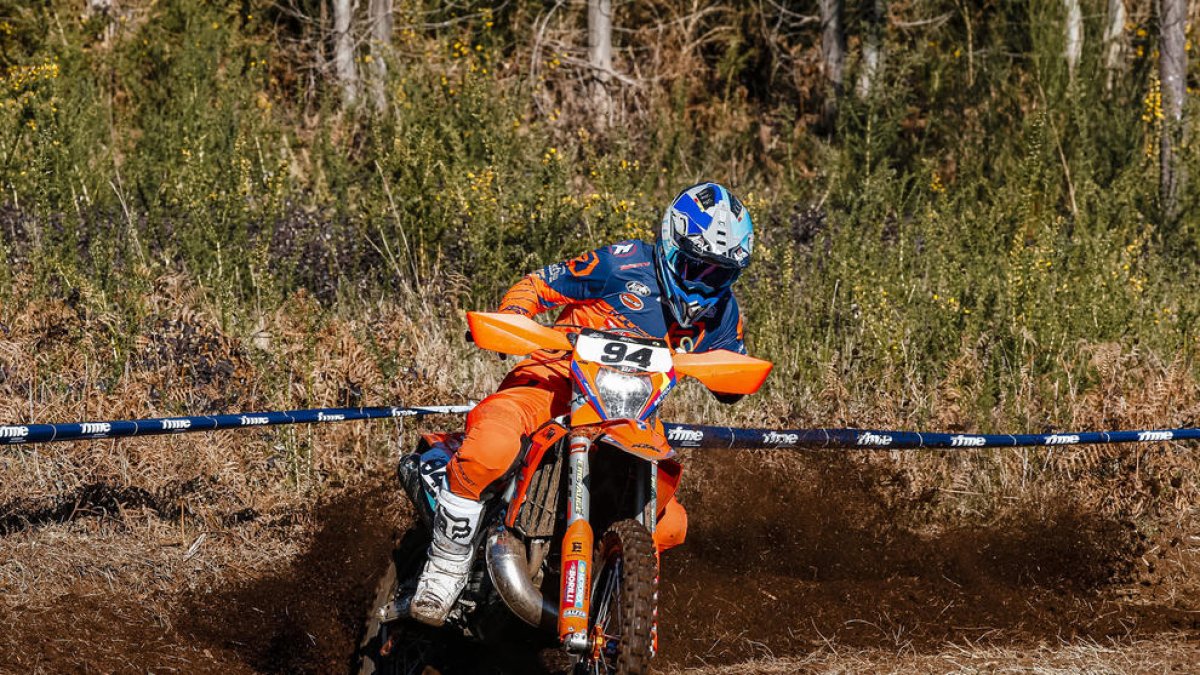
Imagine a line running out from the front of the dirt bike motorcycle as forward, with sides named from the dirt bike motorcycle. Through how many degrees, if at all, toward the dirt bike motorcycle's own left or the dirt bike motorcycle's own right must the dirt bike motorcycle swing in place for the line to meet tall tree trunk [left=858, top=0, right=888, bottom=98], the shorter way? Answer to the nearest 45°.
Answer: approximately 135° to the dirt bike motorcycle's own left

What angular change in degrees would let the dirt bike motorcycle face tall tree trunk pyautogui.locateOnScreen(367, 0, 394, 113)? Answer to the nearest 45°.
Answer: approximately 135° to its left

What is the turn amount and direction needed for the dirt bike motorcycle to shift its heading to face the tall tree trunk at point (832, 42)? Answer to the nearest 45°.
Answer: approximately 135° to its left

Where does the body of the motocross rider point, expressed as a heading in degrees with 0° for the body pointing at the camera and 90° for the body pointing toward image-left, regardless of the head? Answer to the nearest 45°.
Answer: approximately 315°

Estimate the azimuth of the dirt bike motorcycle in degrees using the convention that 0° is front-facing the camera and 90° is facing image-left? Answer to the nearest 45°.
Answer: approximately 315°

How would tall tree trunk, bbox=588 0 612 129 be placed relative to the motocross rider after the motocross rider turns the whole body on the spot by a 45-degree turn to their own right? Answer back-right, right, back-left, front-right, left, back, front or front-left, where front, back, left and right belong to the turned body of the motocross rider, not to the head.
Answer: back

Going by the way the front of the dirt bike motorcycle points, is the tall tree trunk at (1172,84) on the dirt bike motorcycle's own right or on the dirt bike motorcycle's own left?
on the dirt bike motorcycle's own left

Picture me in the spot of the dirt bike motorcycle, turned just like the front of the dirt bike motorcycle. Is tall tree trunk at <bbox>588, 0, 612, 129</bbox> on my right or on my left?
on my left
